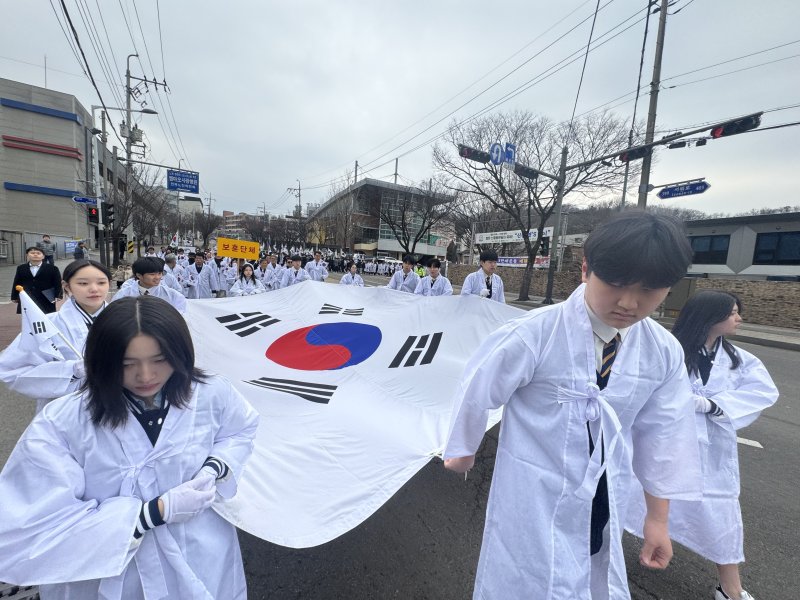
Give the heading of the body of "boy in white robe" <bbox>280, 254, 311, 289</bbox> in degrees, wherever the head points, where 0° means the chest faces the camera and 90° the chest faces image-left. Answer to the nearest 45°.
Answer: approximately 0°

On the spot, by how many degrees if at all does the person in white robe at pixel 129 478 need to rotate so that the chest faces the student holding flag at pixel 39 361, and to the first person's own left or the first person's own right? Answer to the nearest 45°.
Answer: approximately 180°

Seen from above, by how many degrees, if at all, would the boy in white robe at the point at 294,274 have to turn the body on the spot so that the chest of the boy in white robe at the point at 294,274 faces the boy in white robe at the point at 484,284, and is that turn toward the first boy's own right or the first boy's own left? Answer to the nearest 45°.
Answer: approximately 45° to the first boy's own left

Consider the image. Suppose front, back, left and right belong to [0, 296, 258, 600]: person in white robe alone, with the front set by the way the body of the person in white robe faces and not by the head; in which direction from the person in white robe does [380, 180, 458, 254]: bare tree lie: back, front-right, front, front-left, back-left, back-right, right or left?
back-left

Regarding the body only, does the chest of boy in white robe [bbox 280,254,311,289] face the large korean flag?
yes

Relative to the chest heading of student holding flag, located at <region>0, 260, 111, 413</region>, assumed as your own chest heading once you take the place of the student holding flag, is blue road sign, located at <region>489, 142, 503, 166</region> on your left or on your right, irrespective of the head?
on your left

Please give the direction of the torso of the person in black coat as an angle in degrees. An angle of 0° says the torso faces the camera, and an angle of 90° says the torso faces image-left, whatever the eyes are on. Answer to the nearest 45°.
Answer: approximately 0°

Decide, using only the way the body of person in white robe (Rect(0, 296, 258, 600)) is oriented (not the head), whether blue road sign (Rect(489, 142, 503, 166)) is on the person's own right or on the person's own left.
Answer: on the person's own left

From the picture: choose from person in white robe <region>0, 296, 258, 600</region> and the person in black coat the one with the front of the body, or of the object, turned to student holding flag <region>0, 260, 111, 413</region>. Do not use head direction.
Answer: the person in black coat

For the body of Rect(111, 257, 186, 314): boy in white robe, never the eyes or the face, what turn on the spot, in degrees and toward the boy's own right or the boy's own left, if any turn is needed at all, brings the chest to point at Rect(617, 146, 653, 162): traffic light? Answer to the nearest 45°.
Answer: approximately 90° to the boy's own left
